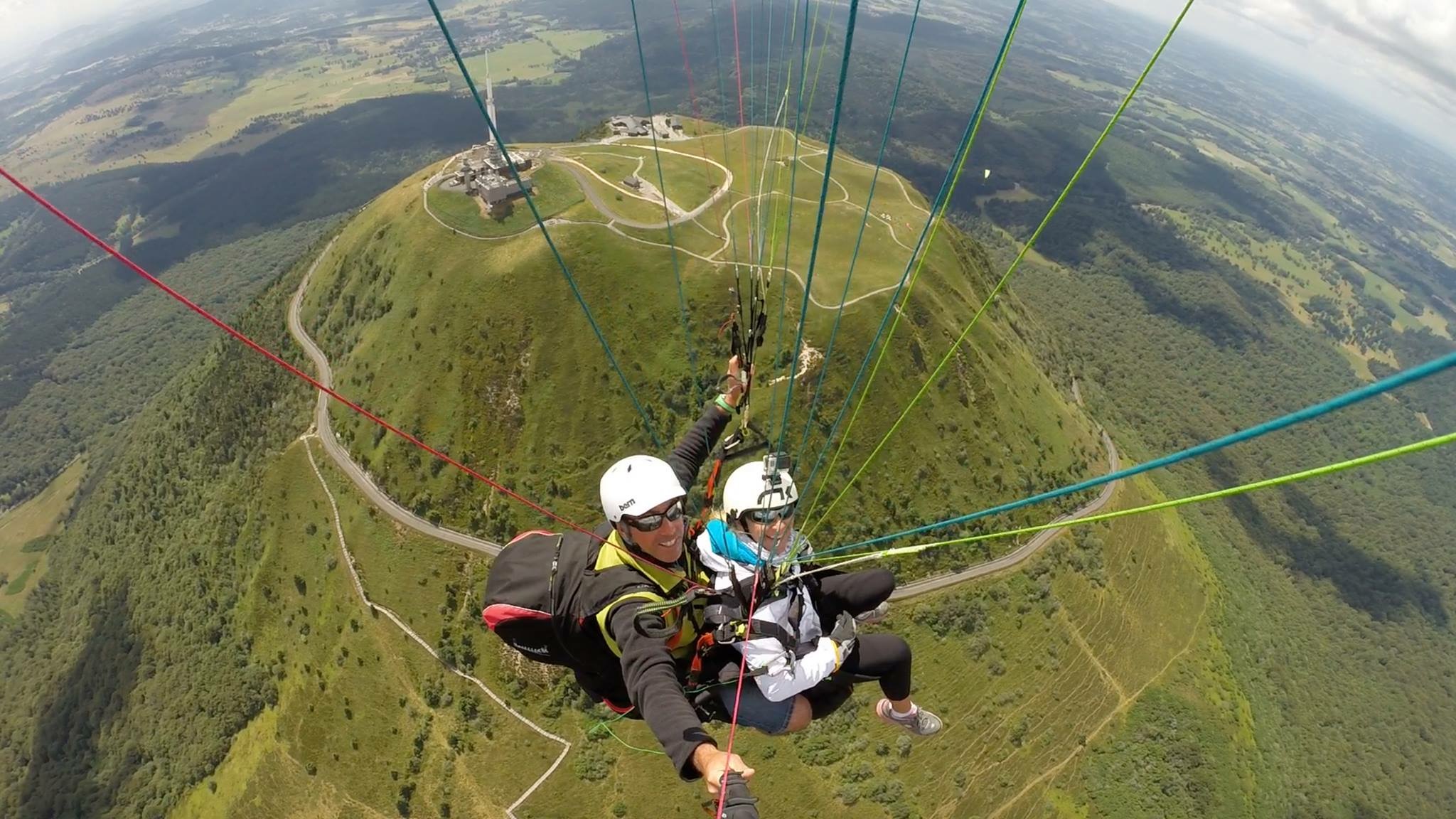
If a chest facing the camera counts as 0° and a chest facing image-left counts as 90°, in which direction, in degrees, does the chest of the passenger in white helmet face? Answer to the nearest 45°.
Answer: approximately 315°
